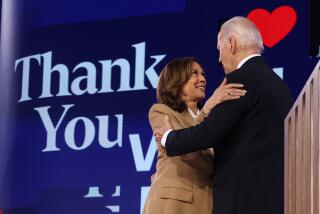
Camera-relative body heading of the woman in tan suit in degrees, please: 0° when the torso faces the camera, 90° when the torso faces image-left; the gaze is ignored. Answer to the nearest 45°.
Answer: approximately 315°

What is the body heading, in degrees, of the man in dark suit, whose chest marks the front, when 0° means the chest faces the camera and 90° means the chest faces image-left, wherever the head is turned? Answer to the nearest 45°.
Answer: approximately 135°

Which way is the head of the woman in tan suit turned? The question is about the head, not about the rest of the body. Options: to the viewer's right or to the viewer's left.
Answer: to the viewer's right

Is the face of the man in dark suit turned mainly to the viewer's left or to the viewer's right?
to the viewer's left

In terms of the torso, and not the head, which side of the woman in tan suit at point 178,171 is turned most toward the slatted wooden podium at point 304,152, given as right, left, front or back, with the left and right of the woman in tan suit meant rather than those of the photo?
front

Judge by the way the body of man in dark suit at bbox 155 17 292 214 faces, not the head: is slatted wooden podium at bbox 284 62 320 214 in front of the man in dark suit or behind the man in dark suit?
behind

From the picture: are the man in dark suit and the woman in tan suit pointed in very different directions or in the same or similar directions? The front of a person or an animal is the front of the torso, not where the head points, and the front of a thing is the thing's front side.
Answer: very different directions
